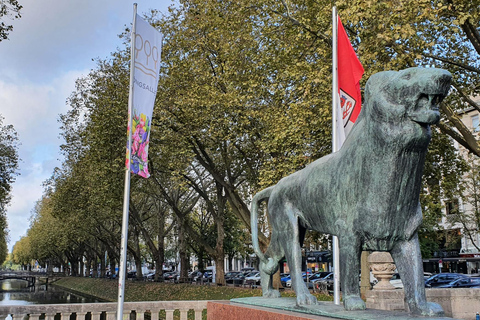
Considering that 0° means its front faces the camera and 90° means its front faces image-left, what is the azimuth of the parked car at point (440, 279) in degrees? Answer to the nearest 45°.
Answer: approximately 45°

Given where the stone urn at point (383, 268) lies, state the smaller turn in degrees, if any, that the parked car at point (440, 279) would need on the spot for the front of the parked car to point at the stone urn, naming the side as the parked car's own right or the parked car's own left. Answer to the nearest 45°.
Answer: approximately 45° to the parked car's own left

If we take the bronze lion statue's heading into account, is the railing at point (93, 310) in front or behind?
behind
